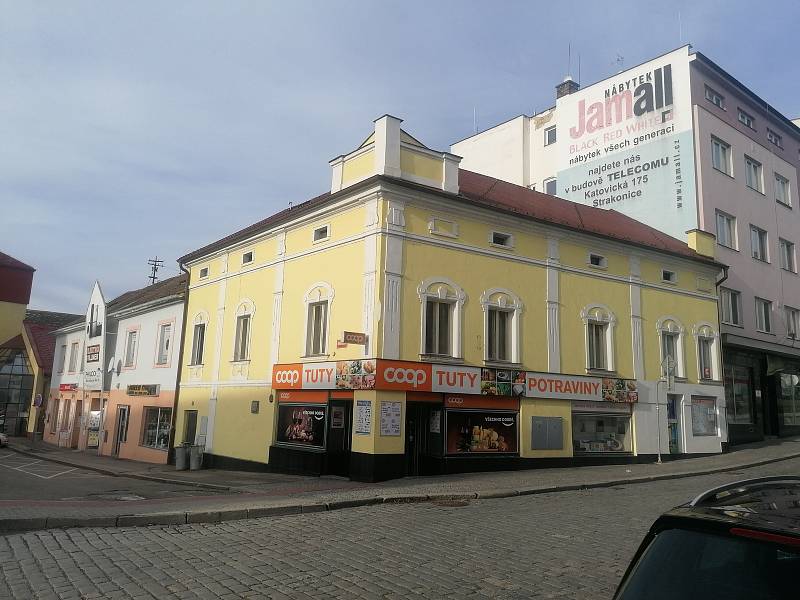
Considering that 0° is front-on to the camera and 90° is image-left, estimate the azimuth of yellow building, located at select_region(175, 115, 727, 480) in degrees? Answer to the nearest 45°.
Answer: approximately 315°

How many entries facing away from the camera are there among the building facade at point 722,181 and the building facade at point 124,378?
0

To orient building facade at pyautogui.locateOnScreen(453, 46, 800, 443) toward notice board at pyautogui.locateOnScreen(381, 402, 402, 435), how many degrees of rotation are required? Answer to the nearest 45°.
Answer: approximately 90° to its right

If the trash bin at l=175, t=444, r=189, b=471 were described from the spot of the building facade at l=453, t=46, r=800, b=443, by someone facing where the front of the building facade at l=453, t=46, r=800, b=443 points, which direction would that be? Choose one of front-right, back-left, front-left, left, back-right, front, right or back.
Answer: right

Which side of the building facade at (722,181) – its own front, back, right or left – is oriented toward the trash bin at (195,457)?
right

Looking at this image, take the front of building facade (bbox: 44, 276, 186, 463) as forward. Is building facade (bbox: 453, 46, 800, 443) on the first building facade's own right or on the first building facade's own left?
on the first building facade's own left

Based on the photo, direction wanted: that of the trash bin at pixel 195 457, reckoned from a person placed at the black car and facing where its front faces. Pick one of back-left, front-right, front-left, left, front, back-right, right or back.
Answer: left

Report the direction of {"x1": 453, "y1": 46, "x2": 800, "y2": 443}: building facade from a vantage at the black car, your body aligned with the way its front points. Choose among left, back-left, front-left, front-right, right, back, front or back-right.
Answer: front-left

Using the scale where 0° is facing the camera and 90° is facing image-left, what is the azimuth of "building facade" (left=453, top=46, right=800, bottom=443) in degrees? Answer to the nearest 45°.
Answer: approximately 315°

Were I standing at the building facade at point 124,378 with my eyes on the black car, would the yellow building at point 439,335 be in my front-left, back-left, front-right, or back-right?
front-left

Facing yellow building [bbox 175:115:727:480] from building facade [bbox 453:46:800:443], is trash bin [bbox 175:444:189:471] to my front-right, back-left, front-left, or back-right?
front-right

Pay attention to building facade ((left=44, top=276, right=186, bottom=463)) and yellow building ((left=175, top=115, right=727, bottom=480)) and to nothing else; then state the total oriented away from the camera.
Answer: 0

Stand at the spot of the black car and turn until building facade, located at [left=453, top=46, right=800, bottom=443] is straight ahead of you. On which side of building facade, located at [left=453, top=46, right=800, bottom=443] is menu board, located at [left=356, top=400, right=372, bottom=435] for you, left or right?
left

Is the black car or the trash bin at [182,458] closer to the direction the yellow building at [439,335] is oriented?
the black car

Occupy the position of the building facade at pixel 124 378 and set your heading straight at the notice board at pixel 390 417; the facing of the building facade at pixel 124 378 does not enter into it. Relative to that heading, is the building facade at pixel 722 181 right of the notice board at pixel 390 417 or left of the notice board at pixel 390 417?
left
